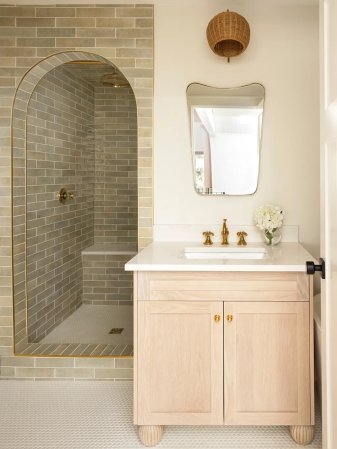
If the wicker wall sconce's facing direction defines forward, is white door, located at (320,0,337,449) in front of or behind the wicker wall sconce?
in front

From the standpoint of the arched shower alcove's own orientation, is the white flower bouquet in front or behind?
in front

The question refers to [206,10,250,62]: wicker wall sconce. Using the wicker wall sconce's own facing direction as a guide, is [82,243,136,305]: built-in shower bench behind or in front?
behind

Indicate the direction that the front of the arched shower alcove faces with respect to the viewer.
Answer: facing the viewer

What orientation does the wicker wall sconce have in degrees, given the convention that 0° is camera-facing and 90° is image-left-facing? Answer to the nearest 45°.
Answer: approximately 0°

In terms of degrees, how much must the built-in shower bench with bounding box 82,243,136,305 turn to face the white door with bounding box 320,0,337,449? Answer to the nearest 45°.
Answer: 0° — it already faces it

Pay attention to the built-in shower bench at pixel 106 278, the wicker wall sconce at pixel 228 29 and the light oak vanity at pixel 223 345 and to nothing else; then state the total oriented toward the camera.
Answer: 3

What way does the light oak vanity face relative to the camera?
toward the camera

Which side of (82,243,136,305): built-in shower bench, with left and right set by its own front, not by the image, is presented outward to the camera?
front
